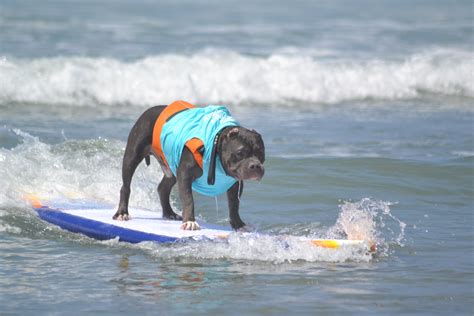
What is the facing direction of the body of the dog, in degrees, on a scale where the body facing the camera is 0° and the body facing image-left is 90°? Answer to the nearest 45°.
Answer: approximately 315°
